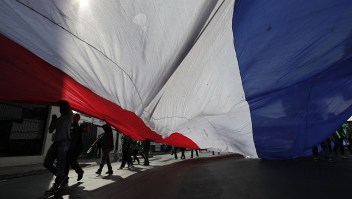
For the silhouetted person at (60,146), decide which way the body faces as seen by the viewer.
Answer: to the viewer's left

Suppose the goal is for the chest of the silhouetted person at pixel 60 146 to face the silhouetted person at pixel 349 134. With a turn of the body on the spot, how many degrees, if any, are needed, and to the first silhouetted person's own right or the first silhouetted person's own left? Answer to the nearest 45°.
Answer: approximately 180°

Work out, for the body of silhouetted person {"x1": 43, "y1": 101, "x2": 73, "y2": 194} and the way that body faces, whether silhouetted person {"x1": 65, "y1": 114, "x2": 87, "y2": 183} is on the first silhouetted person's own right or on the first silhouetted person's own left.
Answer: on the first silhouetted person's own right
